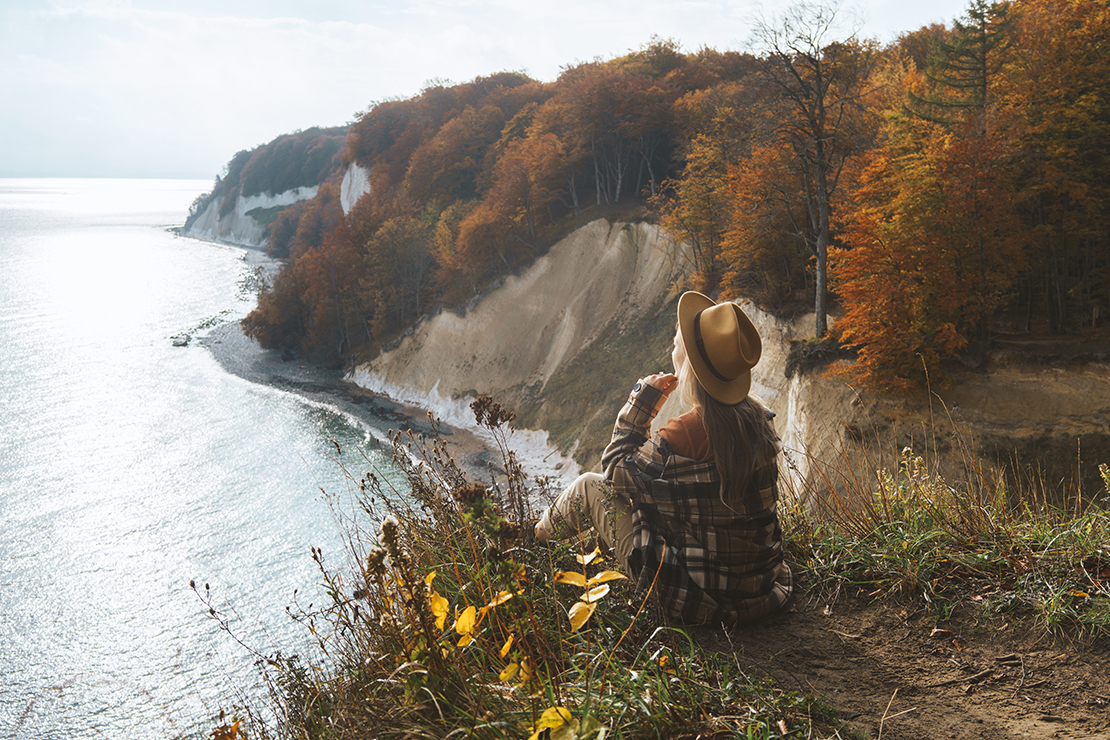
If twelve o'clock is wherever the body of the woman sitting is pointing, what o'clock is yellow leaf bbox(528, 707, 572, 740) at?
The yellow leaf is roughly at 8 o'clock from the woman sitting.

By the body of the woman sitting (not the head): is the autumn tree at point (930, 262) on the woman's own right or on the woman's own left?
on the woman's own right

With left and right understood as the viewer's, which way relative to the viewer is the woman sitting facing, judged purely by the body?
facing away from the viewer and to the left of the viewer

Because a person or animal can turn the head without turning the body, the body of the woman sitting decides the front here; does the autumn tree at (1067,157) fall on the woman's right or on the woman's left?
on the woman's right

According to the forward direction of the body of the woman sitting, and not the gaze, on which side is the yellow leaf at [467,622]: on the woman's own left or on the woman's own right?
on the woman's own left
